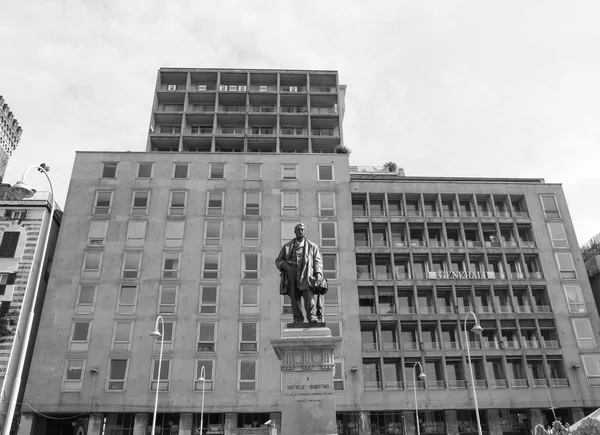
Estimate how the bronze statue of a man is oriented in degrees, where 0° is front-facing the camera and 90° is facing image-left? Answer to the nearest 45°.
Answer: approximately 0°
